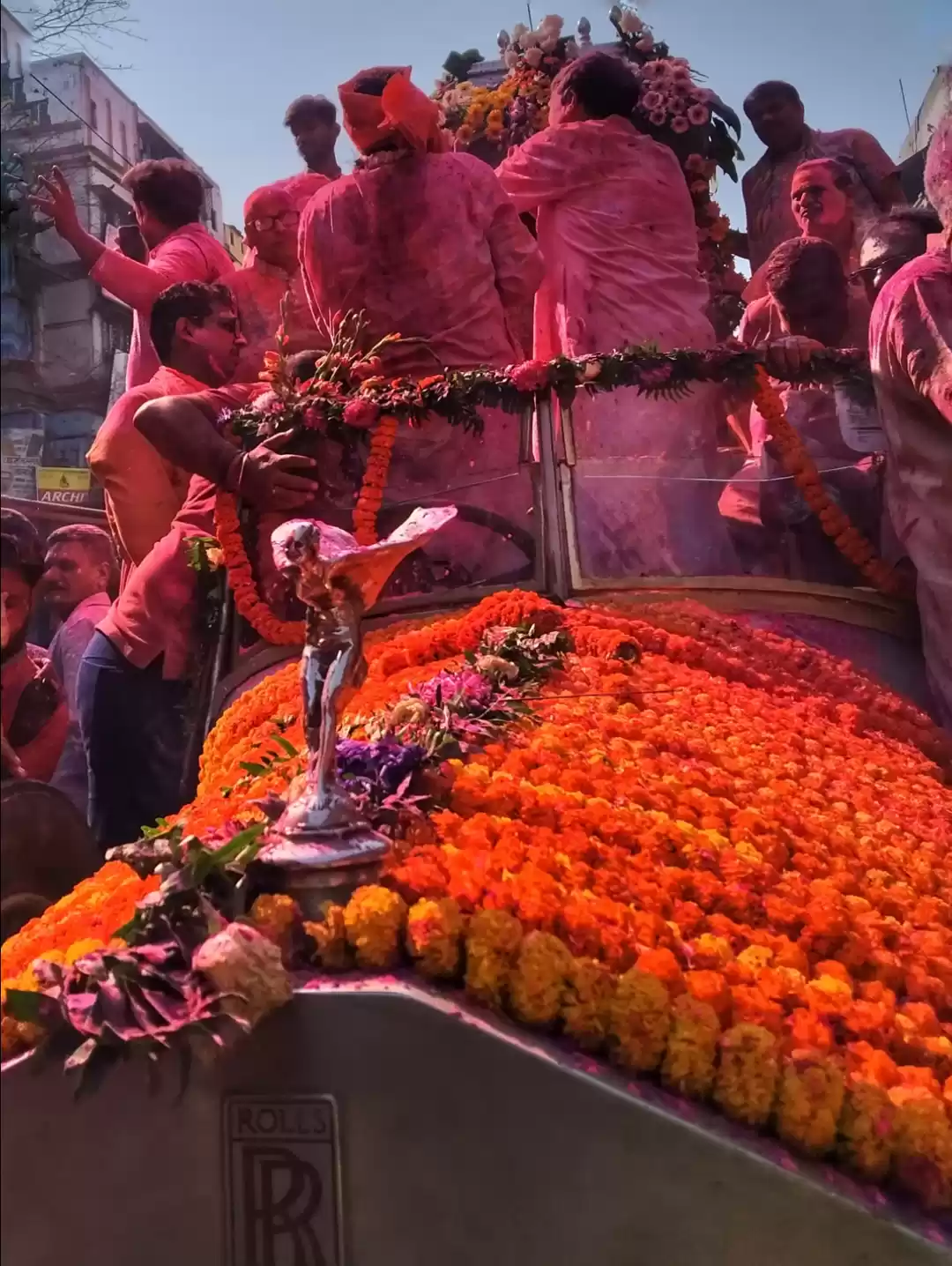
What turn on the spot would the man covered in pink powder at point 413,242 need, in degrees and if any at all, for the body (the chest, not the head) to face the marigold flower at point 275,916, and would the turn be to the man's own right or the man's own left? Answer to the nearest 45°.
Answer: approximately 180°

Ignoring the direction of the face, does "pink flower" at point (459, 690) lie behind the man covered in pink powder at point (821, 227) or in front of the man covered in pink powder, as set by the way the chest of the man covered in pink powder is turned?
in front

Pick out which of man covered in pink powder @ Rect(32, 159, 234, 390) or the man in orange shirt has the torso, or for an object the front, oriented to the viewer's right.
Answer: the man in orange shirt

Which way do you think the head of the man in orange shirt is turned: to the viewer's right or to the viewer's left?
to the viewer's right

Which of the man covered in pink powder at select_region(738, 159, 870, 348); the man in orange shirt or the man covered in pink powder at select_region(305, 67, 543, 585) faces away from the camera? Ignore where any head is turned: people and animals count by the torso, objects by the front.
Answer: the man covered in pink powder at select_region(305, 67, 543, 585)

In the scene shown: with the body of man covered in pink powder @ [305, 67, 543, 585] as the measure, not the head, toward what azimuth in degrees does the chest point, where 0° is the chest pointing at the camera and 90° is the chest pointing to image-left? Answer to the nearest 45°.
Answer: approximately 180°

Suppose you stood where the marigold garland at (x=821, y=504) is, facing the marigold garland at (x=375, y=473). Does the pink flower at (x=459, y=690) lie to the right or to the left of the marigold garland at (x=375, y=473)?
left

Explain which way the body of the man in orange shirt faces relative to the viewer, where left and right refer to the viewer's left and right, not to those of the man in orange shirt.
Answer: facing to the right of the viewer

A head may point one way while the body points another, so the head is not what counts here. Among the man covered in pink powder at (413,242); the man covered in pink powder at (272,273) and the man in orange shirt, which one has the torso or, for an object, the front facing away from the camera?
the man covered in pink powder at (413,242)

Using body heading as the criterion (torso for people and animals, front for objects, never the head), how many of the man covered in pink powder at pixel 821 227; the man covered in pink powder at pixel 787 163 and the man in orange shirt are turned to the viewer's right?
1

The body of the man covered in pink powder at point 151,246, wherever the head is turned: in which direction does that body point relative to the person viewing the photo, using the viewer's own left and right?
facing away from the viewer and to the left of the viewer

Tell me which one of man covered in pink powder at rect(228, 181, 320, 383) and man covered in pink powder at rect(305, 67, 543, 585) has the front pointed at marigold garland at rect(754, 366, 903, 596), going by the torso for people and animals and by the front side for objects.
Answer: man covered in pink powder at rect(228, 181, 320, 383)
